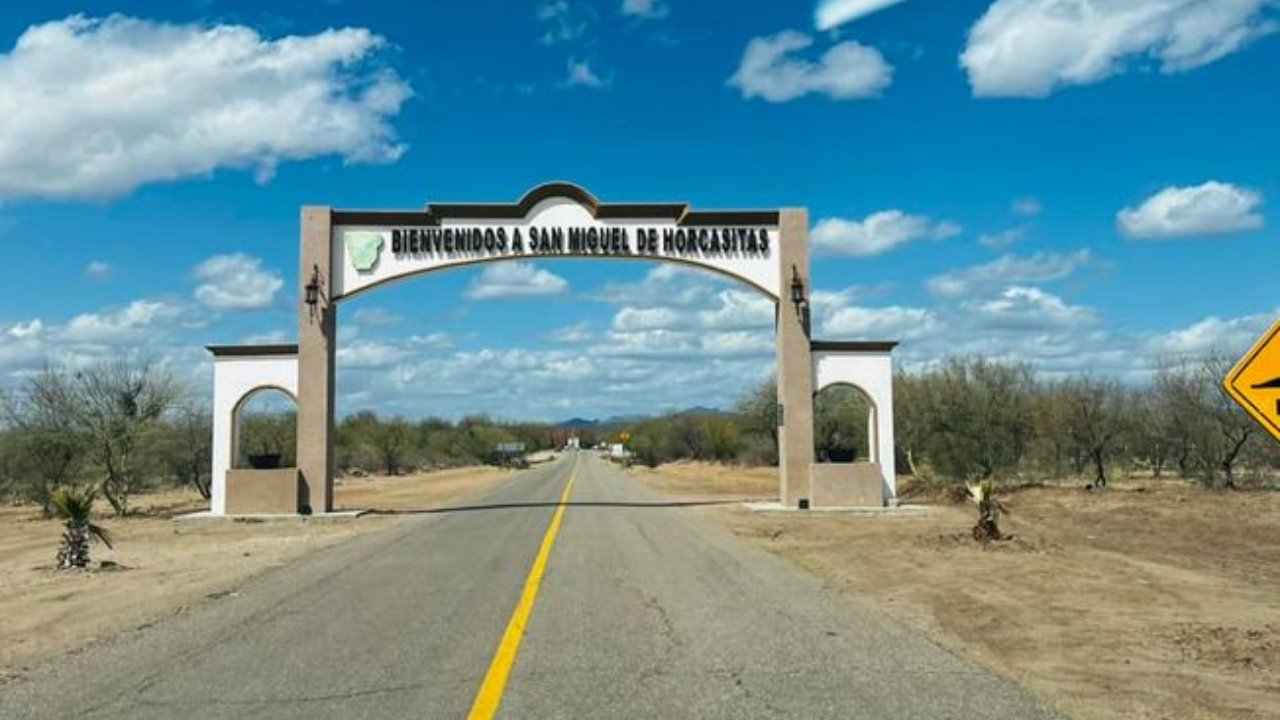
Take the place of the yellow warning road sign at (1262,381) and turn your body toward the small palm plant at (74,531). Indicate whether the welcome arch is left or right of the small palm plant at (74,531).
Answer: right

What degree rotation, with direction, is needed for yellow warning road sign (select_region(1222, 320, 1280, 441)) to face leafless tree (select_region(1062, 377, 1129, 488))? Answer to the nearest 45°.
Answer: approximately 180°

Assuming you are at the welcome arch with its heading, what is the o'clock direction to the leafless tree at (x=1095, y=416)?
The leafless tree is roughly at 8 o'clock from the welcome arch.

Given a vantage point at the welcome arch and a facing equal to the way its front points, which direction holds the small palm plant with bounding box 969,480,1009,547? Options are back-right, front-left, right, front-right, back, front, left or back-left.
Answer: front-left

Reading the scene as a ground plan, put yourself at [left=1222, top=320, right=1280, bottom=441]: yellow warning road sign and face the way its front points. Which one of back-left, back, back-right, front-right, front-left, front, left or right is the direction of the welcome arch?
back-right

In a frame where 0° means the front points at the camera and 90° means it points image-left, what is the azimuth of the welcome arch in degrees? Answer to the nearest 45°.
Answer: approximately 0°

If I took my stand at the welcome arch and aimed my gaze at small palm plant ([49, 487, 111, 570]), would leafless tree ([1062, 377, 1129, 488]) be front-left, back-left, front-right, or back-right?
back-left

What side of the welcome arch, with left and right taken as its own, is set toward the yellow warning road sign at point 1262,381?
front

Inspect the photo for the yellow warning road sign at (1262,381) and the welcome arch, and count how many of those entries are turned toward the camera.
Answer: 2

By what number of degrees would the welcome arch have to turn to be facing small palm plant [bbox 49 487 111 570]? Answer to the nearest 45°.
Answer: approximately 45° to its right
